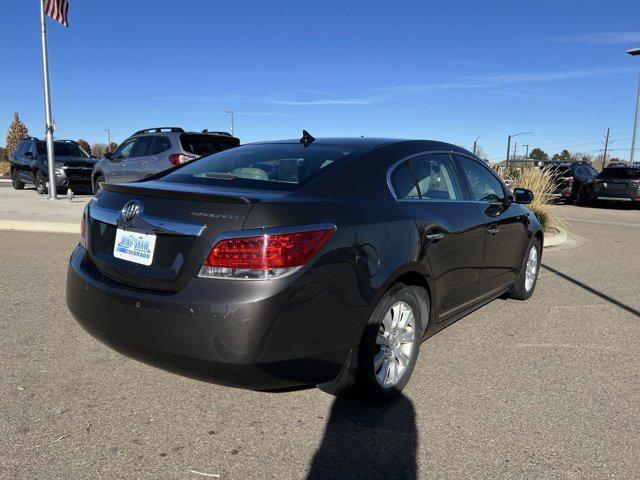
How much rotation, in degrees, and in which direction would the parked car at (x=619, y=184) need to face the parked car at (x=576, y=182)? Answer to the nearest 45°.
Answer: approximately 45° to its left

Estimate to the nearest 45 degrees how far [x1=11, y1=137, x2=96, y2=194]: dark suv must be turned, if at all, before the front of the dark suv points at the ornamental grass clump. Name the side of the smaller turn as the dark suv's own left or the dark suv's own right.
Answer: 0° — it already faces it

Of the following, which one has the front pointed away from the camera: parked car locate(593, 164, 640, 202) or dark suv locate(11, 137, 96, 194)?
the parked car

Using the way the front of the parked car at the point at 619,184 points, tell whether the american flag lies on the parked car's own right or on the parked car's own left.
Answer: on the parked car's own left

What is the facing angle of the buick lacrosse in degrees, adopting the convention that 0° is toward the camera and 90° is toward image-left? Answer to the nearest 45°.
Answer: approximately 225°

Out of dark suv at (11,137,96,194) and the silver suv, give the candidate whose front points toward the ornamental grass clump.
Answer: the dark suv

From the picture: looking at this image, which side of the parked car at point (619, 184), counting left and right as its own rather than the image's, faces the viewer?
back

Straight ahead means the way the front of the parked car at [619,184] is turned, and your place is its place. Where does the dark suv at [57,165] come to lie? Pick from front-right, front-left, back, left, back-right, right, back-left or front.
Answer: back-left

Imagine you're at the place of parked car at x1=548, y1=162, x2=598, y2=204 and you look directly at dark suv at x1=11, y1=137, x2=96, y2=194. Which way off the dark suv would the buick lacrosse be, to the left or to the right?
left

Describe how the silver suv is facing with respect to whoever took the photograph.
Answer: facing away from the viewer and to the left of the viewer

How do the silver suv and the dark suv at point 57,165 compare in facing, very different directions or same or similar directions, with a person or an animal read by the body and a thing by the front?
very different directions

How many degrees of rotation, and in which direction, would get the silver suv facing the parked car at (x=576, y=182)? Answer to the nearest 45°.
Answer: approximately 135° to its right

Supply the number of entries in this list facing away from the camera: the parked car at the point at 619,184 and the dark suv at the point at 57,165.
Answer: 1

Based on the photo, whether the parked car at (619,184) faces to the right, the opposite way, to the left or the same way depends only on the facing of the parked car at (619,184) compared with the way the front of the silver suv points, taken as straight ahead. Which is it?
to the right

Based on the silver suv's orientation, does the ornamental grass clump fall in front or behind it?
behind

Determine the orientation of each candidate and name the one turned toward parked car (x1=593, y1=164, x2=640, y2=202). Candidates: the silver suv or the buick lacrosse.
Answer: the buick lacrosse

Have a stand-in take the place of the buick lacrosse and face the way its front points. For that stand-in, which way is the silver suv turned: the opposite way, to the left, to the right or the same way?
to the left

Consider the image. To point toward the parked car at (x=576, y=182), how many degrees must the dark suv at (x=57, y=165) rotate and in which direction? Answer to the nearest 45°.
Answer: approximately 45° to its left
